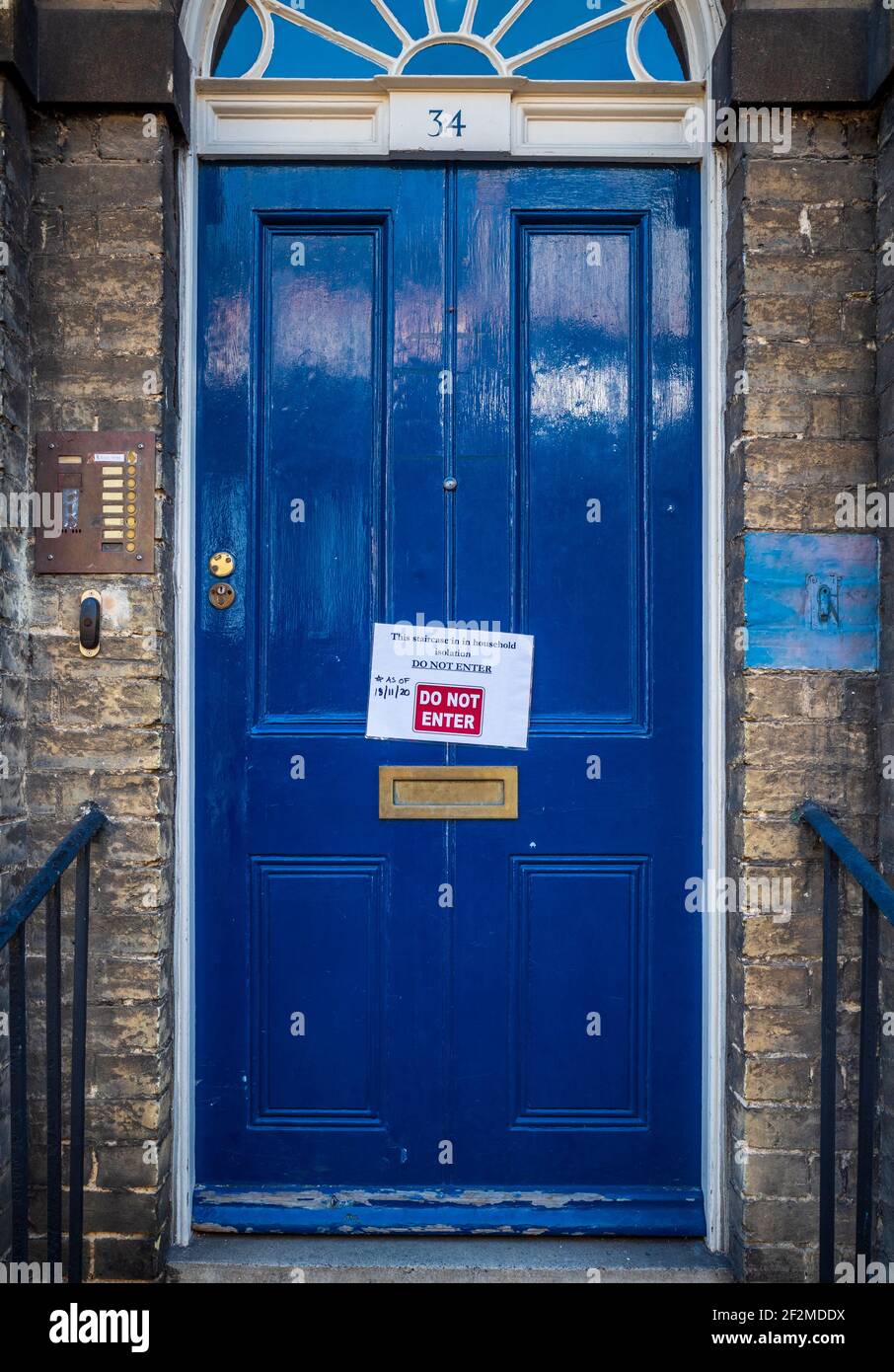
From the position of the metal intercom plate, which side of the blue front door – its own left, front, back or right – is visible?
right

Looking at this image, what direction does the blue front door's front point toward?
toward the camera

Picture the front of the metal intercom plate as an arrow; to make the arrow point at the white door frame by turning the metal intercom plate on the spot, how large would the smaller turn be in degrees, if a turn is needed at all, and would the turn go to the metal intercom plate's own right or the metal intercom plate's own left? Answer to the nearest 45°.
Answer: approximately 90° to the metal intercom plate's own left

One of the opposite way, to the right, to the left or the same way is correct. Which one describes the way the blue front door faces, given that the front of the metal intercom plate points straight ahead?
the same way

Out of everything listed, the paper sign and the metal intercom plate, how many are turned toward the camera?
2

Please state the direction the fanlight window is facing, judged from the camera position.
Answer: facing the viewer

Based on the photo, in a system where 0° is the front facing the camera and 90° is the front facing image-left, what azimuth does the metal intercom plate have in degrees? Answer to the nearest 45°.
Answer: approximately 0°

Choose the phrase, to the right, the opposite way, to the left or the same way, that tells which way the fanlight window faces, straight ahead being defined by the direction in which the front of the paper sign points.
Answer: the same way

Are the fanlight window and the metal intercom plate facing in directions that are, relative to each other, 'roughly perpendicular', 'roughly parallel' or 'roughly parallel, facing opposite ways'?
roughly parallel

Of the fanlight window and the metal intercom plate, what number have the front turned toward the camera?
2

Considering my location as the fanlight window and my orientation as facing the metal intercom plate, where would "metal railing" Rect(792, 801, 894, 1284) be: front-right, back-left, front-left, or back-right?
back-left

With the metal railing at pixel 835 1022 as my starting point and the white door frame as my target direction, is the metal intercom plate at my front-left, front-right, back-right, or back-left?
front-left
